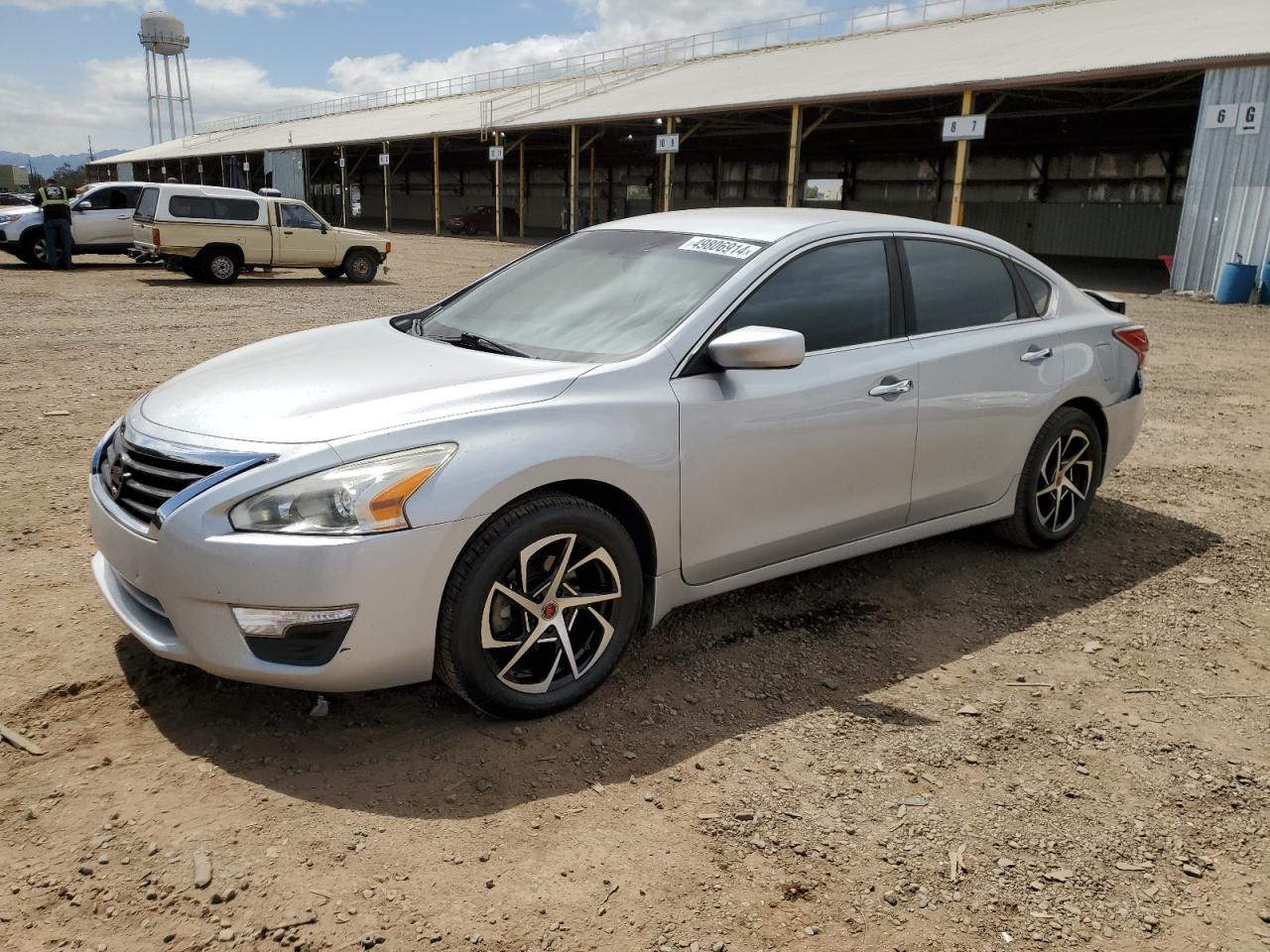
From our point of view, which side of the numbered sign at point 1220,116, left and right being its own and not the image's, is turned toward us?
front

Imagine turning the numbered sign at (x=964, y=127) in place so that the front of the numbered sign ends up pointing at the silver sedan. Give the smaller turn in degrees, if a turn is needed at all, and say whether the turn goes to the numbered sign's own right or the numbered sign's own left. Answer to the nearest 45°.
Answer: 0° — it already faces it

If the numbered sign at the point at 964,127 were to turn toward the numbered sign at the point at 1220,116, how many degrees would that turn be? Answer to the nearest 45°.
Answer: approximately 45° to its left

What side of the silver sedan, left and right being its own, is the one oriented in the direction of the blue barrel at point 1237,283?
back

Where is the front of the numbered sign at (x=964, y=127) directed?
toward the camera

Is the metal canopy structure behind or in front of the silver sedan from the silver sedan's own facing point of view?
behind

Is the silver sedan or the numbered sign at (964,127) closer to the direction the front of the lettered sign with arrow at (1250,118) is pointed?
the silver sedan

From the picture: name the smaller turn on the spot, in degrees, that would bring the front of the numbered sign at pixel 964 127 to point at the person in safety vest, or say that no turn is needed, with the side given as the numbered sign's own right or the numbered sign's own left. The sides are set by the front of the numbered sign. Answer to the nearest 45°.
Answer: approximately 45° to the numbered sign's own right
